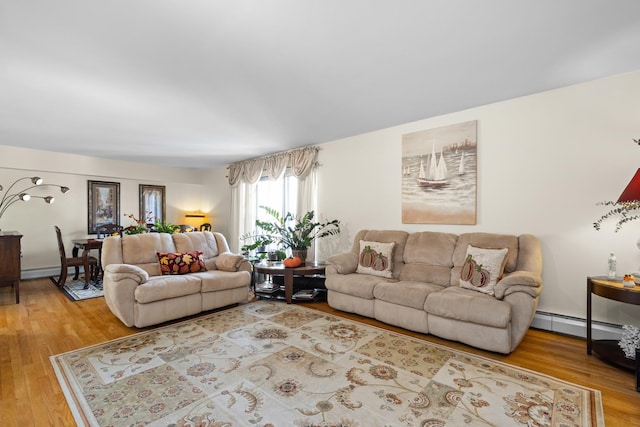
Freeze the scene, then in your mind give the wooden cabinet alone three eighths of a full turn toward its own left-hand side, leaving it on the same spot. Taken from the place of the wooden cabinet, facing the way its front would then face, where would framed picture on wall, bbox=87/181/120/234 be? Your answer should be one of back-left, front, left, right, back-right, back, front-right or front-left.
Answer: right

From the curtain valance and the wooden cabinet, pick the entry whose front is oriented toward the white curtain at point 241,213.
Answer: the wooden cabinet

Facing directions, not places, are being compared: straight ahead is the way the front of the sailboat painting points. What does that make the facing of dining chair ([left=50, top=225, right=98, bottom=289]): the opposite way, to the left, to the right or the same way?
the opposite way

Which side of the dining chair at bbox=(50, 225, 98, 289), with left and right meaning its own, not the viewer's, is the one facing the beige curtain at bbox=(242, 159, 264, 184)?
front

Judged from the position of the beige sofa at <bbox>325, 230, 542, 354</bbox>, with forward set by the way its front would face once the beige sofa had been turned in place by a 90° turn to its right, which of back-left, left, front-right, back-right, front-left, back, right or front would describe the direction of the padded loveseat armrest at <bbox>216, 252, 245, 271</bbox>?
front-left

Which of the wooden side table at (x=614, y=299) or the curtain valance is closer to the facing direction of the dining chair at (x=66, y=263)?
the curtain valance

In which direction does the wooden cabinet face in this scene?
to the viewer's right

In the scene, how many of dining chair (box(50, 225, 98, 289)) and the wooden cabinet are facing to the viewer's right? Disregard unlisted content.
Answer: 2

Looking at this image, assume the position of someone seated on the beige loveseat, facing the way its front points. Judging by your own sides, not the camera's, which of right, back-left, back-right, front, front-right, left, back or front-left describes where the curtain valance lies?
left

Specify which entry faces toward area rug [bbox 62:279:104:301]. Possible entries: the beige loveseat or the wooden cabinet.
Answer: the wooden cabinet

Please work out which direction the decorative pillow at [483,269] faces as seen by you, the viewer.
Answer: facing the viewer and to the left of the viewer

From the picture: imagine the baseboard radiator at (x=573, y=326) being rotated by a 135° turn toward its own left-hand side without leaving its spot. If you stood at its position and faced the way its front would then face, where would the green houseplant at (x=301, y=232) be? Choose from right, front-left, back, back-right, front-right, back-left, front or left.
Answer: back

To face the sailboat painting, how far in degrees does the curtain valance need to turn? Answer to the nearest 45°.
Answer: approximately 90° to its left

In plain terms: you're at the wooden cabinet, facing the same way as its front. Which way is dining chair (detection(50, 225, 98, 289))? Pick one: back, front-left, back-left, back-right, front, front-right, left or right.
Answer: front-left

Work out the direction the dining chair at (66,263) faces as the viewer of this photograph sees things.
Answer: facing to the right of the viewer
